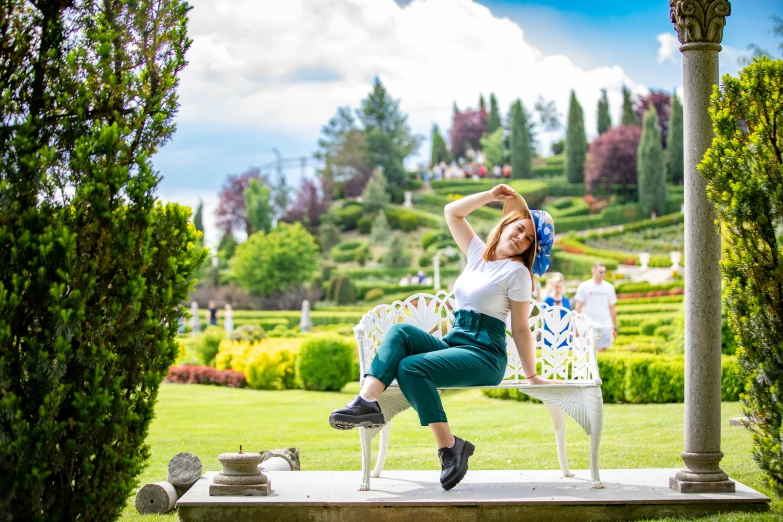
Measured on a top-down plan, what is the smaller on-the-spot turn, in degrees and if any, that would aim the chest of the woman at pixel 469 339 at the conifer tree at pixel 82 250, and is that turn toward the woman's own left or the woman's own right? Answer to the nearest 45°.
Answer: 0° — they already face it

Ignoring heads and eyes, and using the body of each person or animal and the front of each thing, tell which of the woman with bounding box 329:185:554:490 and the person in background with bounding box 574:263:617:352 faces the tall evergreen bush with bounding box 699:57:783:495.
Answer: the person in background

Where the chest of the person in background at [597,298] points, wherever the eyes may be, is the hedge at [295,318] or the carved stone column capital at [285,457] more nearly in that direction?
the carved stone column capital

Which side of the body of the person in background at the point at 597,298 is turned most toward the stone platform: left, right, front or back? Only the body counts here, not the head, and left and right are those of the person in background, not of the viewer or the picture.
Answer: front

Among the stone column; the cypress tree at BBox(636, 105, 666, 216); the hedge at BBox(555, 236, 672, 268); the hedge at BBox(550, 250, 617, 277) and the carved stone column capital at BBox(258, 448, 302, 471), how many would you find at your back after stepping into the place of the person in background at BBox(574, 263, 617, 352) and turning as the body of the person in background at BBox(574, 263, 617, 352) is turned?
3

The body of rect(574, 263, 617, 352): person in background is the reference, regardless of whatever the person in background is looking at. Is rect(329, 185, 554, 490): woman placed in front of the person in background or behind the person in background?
in front

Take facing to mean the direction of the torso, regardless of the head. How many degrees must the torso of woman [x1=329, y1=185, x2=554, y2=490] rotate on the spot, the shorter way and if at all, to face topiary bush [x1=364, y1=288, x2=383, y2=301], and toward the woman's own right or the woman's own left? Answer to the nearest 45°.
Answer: approximately 135° to the woman's own right

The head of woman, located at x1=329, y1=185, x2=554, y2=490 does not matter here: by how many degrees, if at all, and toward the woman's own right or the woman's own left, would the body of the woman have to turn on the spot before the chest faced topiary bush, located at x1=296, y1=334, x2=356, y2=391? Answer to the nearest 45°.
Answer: approximately 135° to the woman's own right

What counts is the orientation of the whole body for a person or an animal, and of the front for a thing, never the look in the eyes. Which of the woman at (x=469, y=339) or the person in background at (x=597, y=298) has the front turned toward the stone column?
the person in background

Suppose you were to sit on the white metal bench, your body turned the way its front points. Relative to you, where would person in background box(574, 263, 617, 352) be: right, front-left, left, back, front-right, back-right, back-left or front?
back

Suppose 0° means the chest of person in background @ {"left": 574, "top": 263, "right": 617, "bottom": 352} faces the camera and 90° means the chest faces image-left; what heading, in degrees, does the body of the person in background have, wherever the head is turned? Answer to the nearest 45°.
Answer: approximately 0°
